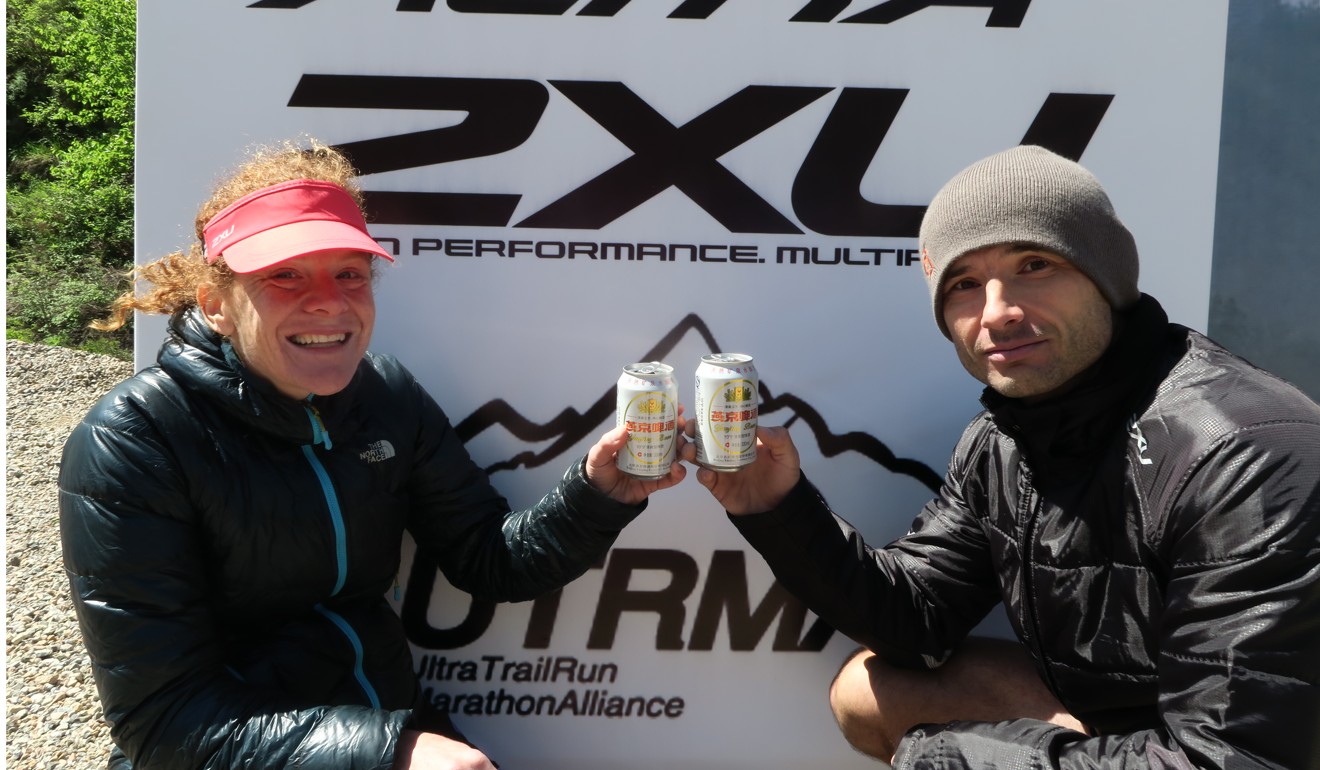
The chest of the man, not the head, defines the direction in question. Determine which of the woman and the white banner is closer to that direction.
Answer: the woman

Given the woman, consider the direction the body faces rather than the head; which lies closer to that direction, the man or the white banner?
the man

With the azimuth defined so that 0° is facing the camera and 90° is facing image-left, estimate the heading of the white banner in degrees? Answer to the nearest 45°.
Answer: approximately 0°

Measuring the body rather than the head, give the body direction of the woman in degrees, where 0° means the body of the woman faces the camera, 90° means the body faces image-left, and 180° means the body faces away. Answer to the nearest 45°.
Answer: approximately 315°

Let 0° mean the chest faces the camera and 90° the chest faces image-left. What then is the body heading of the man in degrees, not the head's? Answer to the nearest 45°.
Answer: approximately 45°

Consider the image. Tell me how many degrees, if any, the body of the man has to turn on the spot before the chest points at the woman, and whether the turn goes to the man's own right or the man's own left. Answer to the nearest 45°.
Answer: approximately 45° to the man's own right
